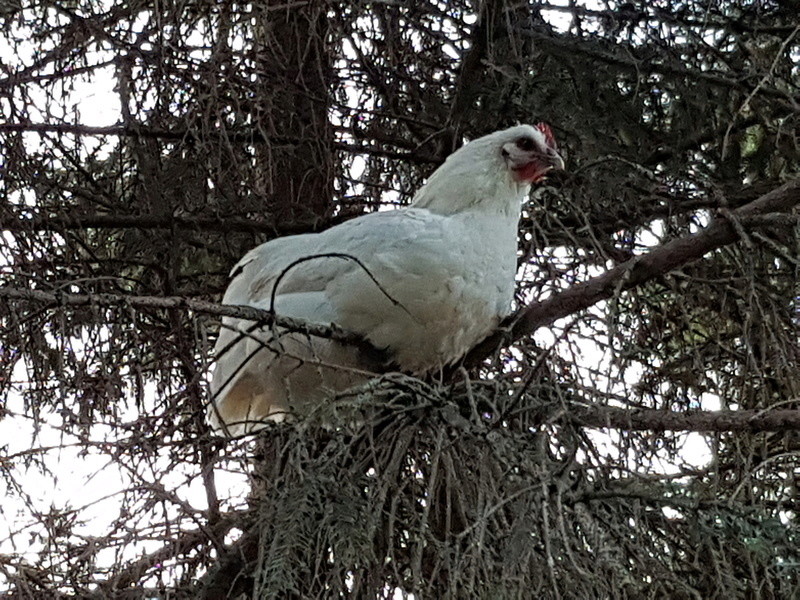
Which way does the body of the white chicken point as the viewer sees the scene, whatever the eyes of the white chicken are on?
to the viewer's right
